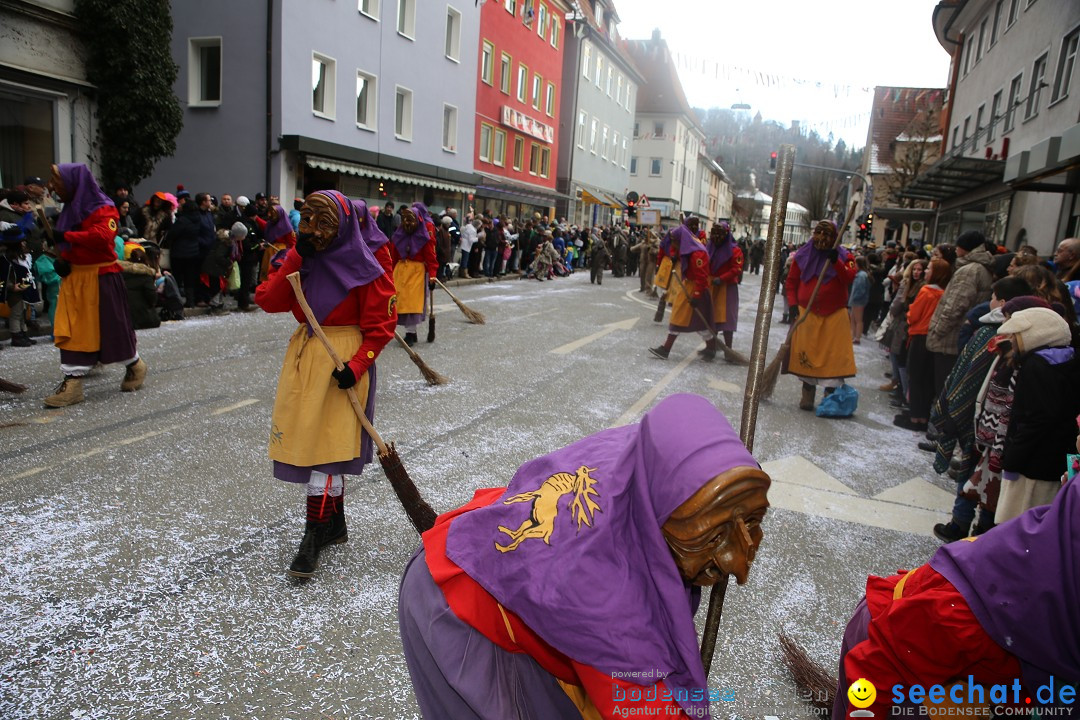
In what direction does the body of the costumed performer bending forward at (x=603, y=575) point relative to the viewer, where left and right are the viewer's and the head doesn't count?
facing to the right of the viewer

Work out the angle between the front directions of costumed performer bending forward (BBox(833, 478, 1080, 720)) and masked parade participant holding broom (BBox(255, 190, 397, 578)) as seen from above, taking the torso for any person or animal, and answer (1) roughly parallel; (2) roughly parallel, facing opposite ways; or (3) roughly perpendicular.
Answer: roughly perpendicular

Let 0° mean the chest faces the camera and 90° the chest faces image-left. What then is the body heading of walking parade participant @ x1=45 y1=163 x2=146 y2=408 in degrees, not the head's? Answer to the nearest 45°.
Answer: approximately 90°

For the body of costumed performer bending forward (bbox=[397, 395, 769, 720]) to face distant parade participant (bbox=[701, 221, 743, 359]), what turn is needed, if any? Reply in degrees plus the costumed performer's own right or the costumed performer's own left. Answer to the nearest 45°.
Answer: approximately 90° to the costumed performer's own left

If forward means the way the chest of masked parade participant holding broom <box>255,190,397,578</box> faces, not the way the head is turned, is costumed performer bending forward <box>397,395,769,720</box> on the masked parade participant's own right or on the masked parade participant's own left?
on the masked parade participant's own left

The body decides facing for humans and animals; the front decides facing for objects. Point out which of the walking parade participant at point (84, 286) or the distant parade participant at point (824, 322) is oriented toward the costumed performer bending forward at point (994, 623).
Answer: the distant parade participant at point (824, 322)

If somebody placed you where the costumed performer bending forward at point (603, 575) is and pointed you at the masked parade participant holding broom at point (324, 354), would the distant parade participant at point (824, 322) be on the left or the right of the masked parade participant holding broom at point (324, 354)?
right

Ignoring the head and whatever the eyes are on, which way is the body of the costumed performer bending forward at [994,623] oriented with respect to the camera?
to the viewer's right

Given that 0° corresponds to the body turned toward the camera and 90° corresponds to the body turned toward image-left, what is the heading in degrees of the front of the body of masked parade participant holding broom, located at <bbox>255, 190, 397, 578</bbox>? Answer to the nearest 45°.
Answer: approximately 45°

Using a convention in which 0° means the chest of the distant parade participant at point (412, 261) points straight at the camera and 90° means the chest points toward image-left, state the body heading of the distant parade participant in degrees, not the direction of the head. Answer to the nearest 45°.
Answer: approximately 45°

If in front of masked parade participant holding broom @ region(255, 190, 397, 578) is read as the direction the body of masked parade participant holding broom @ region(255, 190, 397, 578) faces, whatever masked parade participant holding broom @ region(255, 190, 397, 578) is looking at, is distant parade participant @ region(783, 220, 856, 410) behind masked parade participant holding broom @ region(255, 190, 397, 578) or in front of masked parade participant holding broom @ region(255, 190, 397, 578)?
behind

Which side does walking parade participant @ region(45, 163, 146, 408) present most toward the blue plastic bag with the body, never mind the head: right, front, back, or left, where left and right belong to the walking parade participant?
back

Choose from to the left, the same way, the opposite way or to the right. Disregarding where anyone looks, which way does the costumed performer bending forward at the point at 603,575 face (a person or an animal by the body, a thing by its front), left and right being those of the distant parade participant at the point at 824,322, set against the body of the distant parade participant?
to the left

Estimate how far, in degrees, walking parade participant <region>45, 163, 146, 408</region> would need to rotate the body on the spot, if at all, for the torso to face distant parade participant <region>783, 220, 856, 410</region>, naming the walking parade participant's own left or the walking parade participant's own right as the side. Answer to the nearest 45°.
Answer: approximately 180°
